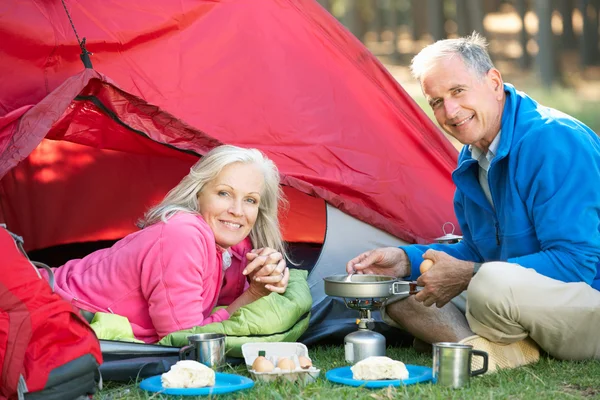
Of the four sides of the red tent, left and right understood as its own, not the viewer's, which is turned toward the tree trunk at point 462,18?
back

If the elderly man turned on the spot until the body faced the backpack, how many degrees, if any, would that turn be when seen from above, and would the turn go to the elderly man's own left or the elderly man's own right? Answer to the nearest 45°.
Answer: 0° — they already face it

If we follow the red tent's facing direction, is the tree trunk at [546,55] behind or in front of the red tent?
behind

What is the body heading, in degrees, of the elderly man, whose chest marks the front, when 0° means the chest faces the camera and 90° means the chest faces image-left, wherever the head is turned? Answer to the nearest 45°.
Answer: approximately 45°

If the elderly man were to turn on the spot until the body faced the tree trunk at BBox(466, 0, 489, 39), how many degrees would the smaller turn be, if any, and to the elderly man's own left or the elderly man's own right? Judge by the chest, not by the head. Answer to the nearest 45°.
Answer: approximately 135° to the elderly man's own right

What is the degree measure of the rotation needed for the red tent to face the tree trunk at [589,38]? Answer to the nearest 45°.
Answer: approximately 135° to its left

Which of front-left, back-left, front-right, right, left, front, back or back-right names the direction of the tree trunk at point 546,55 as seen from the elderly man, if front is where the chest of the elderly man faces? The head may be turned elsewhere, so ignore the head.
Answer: back-right

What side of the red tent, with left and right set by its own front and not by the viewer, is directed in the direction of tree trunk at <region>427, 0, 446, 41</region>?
back

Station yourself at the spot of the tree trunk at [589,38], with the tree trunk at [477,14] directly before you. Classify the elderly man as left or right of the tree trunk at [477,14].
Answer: left

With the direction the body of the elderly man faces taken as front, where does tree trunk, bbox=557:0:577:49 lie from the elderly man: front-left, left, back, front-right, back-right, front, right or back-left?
back-right
